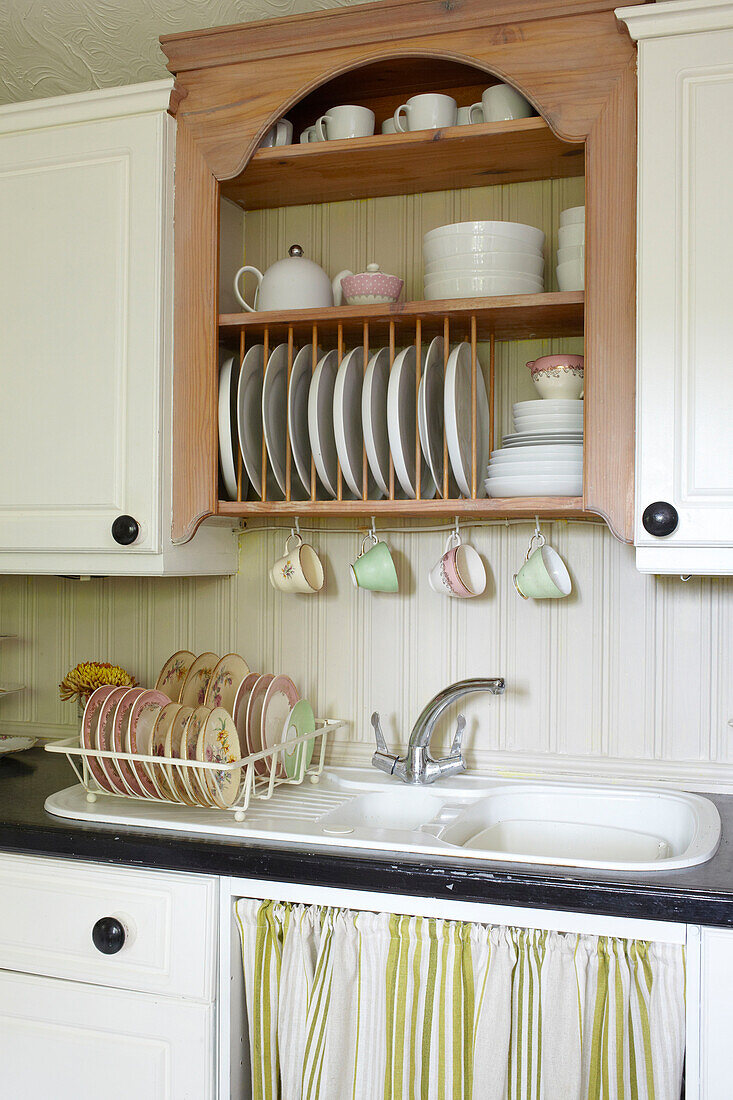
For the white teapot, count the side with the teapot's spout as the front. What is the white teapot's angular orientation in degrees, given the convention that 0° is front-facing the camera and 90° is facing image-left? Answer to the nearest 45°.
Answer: approximately 270°

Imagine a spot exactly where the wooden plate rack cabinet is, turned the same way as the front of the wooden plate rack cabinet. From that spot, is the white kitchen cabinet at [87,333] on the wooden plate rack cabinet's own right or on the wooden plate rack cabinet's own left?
on the wooden plate rack cabinet's own right

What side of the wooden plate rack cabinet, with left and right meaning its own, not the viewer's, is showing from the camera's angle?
front
